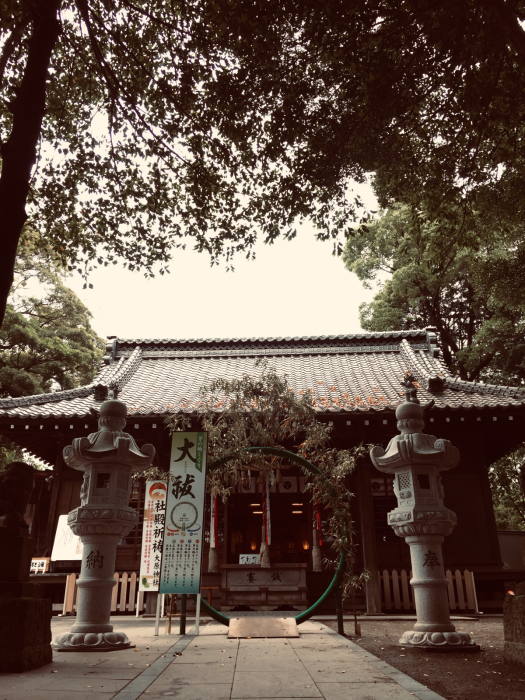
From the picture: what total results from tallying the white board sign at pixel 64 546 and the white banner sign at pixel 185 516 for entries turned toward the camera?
2

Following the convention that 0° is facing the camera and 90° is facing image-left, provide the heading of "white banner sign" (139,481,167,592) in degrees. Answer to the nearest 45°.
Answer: approximately 0°

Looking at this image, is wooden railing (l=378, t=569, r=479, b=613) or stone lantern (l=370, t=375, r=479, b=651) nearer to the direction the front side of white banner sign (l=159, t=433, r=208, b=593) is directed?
the stone lantern

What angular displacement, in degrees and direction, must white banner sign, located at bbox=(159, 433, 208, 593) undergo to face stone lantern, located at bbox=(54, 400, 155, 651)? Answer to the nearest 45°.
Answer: approximately 45° to its right

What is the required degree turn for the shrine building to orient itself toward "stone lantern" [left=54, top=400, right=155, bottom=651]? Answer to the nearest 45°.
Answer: approximately 45° to its right

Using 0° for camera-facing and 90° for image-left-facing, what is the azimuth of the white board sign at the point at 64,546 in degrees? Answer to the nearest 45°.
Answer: approximately 0°
